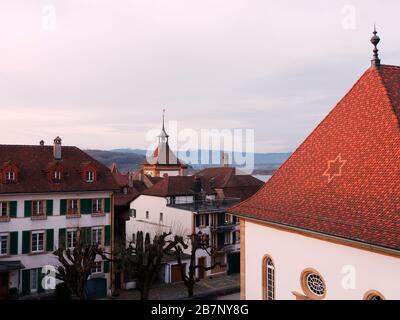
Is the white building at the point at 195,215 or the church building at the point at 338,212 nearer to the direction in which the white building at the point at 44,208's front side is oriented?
the church building

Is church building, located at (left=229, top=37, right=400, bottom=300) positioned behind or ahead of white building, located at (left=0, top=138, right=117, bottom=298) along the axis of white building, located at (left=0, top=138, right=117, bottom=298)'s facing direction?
ahead

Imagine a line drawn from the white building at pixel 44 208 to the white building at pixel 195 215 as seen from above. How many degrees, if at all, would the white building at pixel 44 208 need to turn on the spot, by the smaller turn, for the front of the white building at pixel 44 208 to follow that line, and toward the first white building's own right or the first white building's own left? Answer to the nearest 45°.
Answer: approximately 135° to the first white building's own left

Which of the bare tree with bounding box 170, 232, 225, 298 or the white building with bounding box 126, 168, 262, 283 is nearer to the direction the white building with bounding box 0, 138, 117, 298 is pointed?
the bare tree

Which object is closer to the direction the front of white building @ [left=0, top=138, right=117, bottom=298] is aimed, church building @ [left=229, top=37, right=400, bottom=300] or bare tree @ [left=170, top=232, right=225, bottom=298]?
the church building

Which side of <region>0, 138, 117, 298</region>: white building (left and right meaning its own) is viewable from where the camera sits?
front

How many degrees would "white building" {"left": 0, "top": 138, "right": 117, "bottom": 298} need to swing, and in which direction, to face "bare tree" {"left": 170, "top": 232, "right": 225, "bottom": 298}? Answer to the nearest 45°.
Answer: approximately 90° to its left

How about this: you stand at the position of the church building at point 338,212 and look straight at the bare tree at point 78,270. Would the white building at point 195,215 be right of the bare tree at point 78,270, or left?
right

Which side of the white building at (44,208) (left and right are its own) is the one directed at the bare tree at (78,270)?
front
